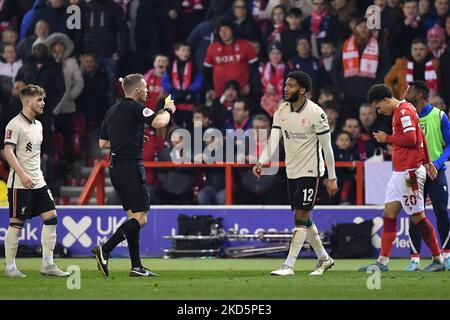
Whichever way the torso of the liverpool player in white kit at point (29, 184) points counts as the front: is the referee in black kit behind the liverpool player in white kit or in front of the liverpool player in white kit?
in front

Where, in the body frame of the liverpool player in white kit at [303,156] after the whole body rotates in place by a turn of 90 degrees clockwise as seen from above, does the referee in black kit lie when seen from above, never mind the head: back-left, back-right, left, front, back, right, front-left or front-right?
front-left

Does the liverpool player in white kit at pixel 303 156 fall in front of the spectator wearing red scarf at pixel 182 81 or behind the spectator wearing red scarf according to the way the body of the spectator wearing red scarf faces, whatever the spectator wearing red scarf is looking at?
in front

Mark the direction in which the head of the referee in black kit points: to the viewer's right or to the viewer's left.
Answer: to the viewer's right

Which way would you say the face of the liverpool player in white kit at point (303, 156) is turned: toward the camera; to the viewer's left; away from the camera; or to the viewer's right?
to the viewer's left

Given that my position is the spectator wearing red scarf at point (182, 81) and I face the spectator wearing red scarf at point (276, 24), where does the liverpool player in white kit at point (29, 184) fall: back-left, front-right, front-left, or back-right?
back-right

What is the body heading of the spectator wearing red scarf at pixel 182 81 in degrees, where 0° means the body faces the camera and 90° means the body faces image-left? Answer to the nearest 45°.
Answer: approximately 0°

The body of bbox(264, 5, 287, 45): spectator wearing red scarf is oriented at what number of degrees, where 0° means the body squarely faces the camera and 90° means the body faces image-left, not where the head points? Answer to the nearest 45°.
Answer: approximately 0°

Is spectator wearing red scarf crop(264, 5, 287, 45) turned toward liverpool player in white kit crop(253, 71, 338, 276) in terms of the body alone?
yes

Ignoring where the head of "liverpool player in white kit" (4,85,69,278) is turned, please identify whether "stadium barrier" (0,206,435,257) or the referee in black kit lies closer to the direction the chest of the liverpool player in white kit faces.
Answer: the referee in black kit
